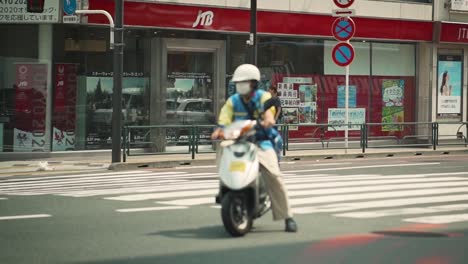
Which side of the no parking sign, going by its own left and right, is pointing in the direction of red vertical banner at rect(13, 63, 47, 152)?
right

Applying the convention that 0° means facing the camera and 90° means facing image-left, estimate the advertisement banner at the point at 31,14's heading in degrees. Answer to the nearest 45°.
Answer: approximately 0°

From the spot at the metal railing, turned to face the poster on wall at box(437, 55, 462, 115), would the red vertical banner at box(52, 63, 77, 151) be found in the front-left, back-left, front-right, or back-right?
back-left

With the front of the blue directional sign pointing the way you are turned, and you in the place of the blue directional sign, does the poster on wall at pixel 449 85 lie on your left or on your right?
on your left

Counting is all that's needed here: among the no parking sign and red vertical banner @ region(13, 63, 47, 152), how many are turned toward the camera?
2
